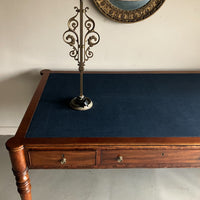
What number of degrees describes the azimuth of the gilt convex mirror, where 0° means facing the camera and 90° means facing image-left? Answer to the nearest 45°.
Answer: approximately 0°

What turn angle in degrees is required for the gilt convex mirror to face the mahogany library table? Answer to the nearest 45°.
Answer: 0° — it already faces it
